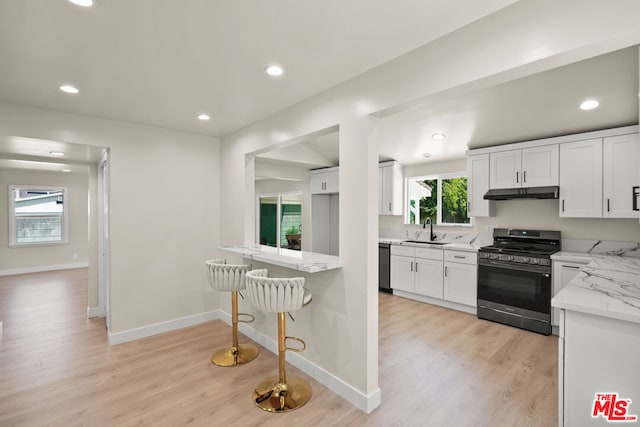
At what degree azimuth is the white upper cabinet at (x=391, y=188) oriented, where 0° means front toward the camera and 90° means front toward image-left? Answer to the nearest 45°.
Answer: approximately 45°

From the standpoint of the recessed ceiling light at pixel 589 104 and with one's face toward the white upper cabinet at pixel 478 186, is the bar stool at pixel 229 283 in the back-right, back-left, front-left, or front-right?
front-left

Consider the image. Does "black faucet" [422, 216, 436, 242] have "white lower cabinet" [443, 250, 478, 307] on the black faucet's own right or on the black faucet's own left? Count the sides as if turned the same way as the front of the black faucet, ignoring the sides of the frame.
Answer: on the black faucet's own left

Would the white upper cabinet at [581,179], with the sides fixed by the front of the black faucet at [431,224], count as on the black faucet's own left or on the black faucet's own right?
on the black faucet's own left

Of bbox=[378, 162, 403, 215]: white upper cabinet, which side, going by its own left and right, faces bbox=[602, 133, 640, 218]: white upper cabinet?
left

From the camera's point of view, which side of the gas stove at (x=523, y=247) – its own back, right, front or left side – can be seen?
front

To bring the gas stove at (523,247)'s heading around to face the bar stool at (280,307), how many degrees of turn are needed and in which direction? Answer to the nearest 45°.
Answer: approximately 45° to its right

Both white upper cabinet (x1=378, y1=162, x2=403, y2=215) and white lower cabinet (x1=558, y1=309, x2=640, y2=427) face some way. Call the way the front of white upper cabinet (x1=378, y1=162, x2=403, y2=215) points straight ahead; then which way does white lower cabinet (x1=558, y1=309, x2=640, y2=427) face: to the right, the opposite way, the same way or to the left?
to the right

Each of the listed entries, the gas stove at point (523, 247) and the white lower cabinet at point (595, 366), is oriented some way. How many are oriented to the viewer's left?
1

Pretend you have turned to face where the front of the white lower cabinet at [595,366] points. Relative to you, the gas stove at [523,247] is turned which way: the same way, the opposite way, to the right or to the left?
to the left

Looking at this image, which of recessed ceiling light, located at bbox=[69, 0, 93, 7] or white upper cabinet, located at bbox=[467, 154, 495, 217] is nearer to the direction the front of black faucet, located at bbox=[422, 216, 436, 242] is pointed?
the recessed ceiling light

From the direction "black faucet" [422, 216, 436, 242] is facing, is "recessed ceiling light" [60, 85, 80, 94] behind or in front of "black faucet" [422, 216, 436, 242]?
in front

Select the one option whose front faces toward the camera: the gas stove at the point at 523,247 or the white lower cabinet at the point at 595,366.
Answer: the gas stove

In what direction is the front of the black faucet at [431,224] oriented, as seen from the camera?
facing the viewer and to the left of the viewer

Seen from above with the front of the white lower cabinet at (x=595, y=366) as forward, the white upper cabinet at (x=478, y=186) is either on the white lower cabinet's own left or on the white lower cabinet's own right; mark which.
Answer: on the white lower cabinet's own right

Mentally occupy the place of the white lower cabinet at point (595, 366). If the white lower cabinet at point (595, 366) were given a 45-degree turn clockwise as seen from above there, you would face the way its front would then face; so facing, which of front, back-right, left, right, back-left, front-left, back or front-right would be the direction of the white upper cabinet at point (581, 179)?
front-right
